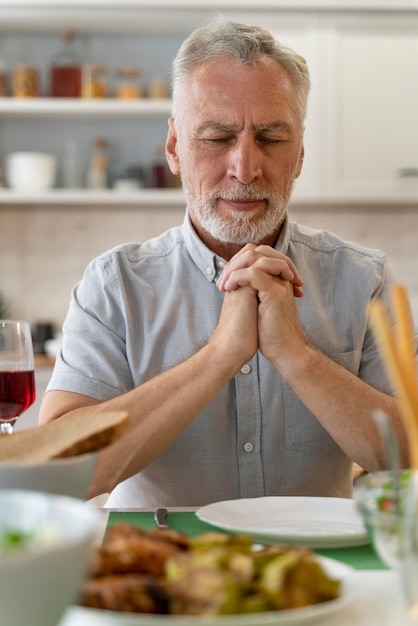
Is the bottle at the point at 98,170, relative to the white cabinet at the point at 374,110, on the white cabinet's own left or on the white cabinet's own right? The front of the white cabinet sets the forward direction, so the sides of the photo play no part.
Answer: on the white cabinet's own right

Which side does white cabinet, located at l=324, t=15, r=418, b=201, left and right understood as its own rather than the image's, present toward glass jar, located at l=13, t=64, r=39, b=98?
right

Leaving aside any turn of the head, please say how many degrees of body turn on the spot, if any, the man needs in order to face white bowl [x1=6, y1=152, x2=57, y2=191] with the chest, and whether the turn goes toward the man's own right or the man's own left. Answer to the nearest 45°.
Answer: approximately 180°

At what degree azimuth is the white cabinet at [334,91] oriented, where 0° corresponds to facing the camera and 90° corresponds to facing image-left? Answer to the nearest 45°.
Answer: approximately 0°

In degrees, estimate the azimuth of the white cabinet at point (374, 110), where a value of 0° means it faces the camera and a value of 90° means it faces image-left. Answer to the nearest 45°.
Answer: approximately 0°

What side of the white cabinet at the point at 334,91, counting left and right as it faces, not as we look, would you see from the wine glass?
front

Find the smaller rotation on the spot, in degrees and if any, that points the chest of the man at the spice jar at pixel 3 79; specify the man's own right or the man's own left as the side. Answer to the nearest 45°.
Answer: approximately 180°

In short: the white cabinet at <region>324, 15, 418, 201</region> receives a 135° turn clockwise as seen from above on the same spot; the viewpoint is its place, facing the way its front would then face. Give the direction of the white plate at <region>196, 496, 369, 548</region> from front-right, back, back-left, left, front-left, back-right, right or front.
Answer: back-left

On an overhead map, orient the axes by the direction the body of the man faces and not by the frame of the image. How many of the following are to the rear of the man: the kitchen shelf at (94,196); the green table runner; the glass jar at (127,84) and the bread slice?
2

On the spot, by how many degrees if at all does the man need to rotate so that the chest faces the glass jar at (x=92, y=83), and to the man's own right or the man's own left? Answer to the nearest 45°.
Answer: approximately 180°

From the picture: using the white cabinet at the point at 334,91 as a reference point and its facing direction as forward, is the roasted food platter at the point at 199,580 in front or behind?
in front
